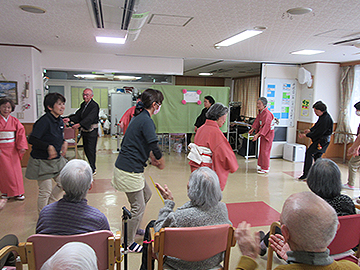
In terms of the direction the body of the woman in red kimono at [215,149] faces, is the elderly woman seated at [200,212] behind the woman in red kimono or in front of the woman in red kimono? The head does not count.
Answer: behind

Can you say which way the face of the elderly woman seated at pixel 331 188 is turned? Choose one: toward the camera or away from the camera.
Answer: away from the camera

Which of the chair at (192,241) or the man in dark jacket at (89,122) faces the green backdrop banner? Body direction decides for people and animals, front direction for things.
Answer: the chair

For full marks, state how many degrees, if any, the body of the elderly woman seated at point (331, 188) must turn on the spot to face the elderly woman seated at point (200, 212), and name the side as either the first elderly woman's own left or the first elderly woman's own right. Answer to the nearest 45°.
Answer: approximately 90° to the first elderly woman's own left

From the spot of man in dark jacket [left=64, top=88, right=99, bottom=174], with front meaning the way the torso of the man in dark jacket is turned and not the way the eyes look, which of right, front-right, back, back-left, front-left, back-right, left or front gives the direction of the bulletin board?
back-left

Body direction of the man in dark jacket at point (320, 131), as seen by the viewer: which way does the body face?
to the viewer's left

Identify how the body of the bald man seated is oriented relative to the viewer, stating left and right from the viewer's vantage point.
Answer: facing away from the viewer and to the left of the viewer

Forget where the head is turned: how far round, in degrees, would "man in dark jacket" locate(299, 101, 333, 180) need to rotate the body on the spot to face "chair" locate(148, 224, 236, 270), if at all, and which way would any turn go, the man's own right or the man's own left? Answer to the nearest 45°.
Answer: approximately 90° to the man's own left

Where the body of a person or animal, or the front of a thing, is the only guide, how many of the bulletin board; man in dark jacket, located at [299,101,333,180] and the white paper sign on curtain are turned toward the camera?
2
